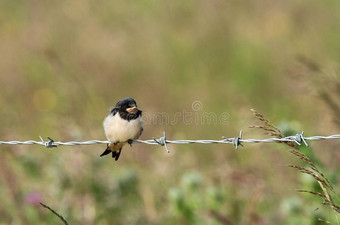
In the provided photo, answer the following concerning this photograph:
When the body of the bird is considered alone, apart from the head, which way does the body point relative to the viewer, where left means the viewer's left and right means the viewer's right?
facing the viewer and to the right of the viewer
